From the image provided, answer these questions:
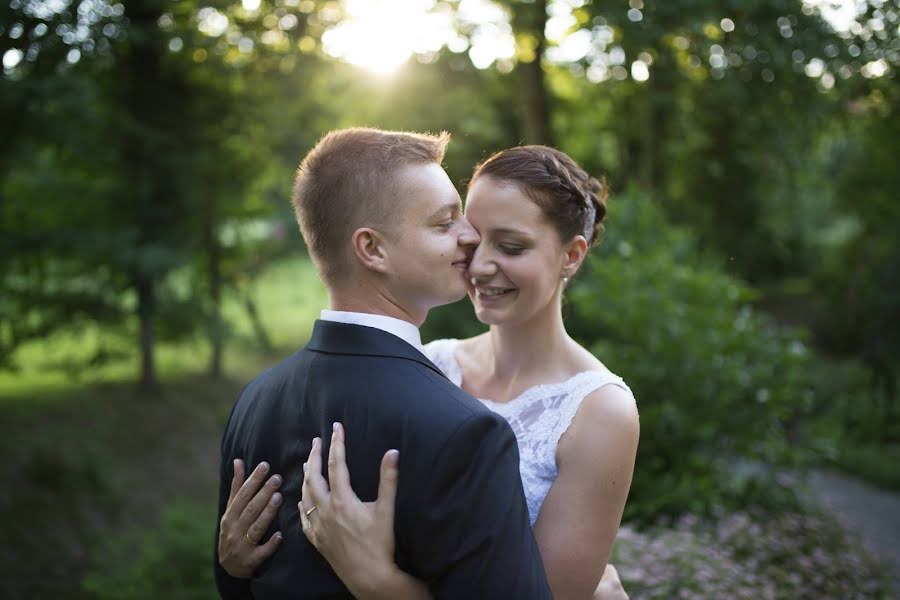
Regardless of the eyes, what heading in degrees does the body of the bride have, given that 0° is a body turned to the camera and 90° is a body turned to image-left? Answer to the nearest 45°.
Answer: approximately 45°

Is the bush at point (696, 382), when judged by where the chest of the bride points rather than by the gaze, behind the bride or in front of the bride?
behind

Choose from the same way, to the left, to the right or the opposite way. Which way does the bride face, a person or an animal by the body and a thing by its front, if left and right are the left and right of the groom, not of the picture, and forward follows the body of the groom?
the opposite way

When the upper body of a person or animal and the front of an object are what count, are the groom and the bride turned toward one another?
yes

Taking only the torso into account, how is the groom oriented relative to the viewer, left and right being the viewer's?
facing away from the viewer and to the right of the viewer

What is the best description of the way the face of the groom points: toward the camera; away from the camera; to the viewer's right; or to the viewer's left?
to the viewer's right
